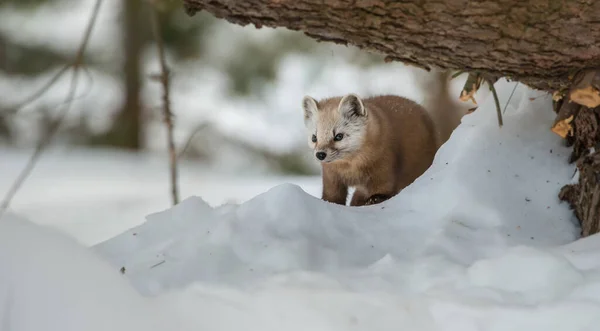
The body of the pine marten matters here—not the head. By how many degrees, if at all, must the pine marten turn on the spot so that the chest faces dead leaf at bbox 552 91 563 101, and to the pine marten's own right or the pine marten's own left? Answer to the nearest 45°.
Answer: approximately 90° to the pine marten's own left

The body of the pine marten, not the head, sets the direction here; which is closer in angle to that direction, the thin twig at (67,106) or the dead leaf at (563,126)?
the thin twig

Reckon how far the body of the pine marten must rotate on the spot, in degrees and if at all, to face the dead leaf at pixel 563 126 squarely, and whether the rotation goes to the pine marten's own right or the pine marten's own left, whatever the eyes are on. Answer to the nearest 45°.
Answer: approximately 90° to the pine marten's own left

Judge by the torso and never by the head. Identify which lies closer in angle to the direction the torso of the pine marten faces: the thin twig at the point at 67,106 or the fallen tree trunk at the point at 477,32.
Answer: the thin twig

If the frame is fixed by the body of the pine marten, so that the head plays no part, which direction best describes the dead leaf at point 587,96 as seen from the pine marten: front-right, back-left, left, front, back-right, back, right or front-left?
left

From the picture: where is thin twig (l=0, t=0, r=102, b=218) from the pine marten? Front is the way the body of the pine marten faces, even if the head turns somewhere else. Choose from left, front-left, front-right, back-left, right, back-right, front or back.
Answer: right

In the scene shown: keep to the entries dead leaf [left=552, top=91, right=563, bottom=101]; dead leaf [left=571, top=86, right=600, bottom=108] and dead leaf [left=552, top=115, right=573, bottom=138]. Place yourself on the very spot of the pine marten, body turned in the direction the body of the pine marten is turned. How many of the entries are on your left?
3

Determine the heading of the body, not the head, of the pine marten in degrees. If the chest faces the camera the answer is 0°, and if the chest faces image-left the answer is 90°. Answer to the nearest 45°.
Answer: approximately 45°
